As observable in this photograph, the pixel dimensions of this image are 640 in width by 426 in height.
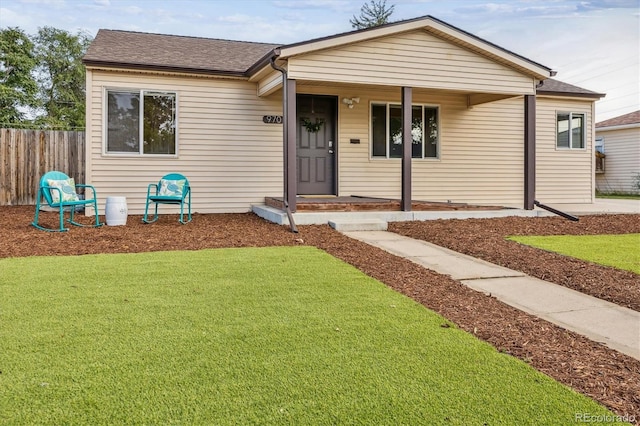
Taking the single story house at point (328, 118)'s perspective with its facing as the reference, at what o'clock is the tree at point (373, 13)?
The tree is roughly at 6 o'clock from the single story house.

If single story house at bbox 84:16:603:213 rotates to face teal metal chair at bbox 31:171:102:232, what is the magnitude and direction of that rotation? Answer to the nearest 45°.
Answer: approximately 45° to its right

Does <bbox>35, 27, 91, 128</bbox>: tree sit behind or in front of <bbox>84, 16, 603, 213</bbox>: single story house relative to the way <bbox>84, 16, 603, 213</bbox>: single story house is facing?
behind

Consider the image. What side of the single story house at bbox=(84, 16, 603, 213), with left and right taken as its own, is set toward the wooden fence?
right

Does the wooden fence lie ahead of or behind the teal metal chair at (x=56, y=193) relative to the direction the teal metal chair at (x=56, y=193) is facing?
behind

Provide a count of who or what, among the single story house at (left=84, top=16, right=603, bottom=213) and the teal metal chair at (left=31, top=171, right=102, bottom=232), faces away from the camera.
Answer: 0

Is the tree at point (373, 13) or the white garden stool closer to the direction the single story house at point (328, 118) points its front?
the white garden stool

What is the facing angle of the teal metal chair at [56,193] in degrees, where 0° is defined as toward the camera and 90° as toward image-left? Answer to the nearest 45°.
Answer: approximately 315°

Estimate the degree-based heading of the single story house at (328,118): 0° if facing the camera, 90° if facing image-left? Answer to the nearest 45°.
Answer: approximately 0°
